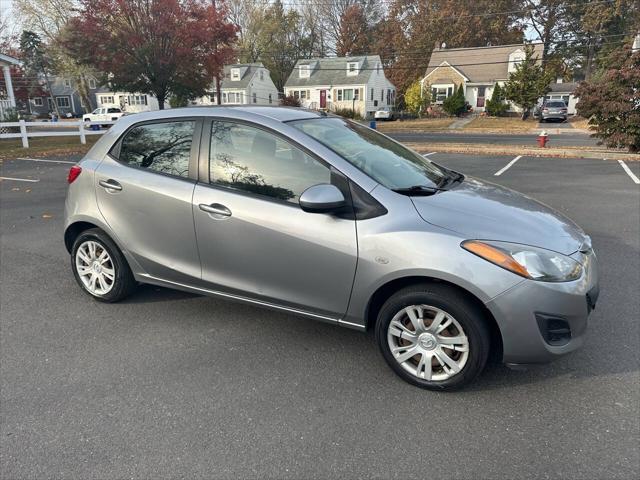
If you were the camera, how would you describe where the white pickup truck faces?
facing to the left of the viewer

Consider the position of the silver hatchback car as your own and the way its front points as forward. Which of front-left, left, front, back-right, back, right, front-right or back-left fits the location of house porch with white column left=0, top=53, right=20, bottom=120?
back

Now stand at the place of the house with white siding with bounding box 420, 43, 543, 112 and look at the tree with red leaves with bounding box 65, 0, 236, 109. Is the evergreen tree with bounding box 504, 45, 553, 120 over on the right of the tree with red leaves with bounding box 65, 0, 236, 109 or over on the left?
left

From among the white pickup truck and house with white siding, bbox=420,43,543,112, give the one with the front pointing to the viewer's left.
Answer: the white pickup truck

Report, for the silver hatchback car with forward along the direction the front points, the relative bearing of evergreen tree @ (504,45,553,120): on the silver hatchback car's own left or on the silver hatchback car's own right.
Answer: on the silver hatchback car's own left
